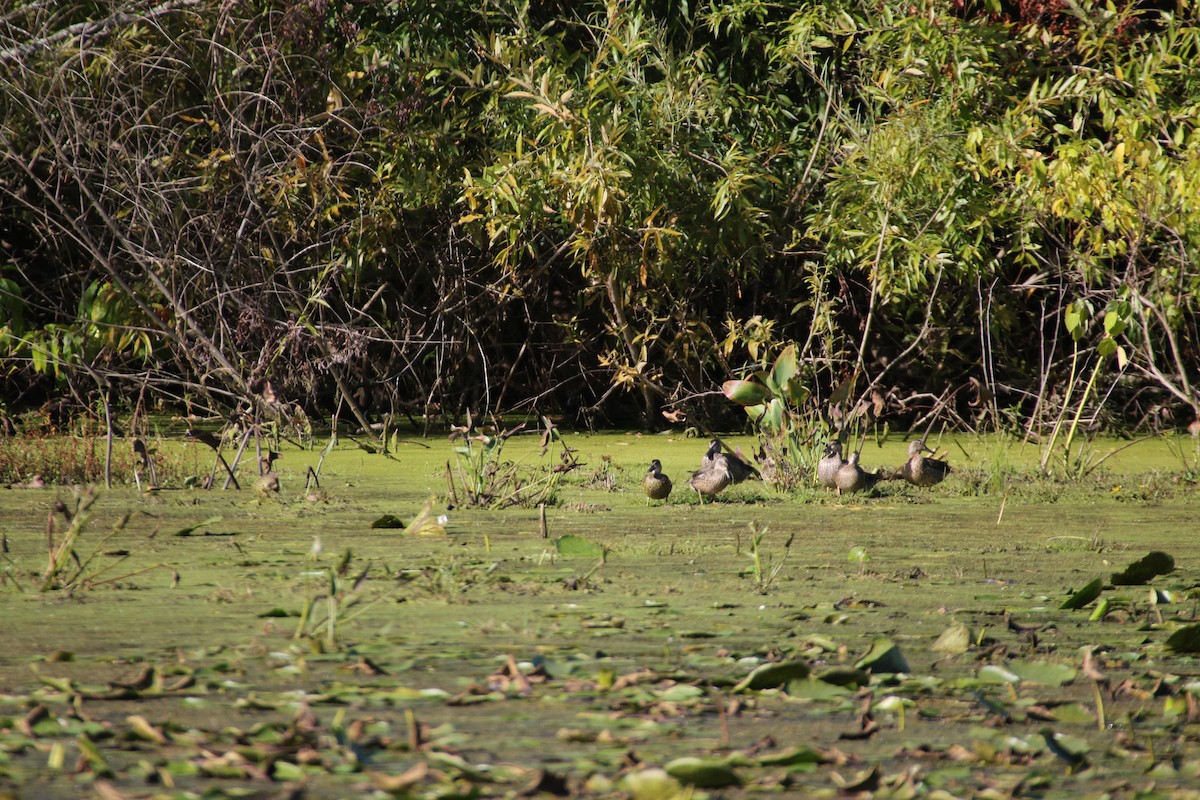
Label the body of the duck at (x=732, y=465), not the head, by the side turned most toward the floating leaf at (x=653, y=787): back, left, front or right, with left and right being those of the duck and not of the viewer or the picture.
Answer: left

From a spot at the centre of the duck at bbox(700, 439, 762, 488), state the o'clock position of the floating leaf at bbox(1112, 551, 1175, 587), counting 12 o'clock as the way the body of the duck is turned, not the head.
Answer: The floating leaf is roughly at 8 o'clock from the duck.

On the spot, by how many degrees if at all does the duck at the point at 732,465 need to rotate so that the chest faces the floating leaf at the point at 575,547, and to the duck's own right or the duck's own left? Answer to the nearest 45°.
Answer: approximately 90° to the duck's own left

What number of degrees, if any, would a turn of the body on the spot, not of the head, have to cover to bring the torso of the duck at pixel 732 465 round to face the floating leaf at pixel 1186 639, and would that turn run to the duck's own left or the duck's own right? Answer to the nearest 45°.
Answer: approximately 90° to the duck's own left

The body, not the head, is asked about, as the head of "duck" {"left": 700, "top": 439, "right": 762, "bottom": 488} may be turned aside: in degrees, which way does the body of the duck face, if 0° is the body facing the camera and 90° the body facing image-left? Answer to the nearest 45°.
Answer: approximately 90°

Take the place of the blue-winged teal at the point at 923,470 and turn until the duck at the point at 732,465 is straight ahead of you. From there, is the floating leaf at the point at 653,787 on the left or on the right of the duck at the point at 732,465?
left

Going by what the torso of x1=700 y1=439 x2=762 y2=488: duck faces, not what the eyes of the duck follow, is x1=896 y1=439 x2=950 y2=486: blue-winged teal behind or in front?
behind
